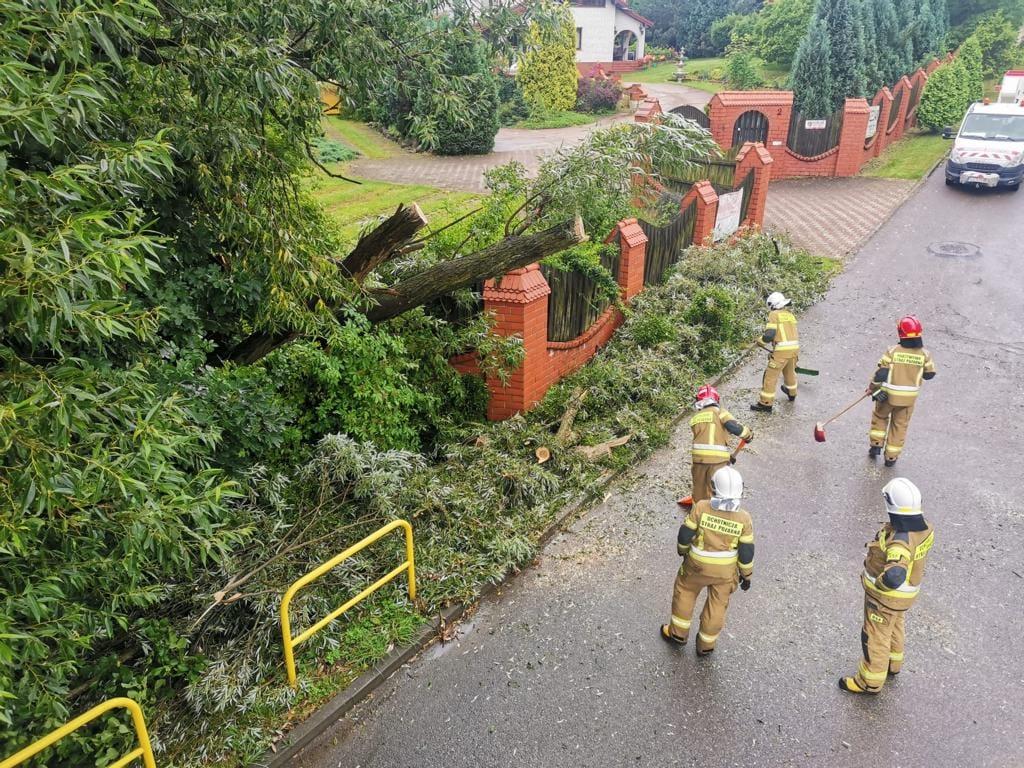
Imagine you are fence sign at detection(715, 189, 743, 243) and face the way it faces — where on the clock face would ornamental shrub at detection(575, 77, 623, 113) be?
The ornamental shrub is roughly at 7 o'clock from the fence sign.

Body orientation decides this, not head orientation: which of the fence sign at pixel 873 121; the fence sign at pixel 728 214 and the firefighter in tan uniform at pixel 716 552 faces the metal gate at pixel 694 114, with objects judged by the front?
the firefighter in tan uniform

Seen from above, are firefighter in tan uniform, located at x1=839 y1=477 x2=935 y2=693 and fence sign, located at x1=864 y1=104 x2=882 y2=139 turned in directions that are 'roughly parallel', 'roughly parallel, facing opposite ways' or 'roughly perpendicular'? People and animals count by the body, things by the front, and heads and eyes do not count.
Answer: roughly parallel, facing opposite ways

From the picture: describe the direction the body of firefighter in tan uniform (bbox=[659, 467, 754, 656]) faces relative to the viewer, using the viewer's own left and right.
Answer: facing away from the viewer

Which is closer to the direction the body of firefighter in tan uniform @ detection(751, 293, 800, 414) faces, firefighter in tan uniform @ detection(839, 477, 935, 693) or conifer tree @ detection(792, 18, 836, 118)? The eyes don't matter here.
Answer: the conifer tree

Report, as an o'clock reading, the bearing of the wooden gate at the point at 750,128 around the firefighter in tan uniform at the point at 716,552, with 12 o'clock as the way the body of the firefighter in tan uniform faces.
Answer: The wooden gate is roughly at 12 o'clock from the firefighter in tan uniform.

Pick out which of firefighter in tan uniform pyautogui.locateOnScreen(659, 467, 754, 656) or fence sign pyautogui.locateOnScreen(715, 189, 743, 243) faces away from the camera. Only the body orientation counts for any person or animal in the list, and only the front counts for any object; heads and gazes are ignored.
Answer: the firefighter in tan uniform

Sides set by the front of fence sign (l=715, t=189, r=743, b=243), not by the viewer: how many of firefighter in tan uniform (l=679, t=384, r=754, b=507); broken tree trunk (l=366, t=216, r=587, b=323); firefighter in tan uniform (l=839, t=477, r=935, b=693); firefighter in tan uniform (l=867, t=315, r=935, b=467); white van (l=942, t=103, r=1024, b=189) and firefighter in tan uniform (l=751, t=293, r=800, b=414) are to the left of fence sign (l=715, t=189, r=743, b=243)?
1

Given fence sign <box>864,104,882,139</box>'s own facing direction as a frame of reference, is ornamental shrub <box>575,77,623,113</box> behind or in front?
behind

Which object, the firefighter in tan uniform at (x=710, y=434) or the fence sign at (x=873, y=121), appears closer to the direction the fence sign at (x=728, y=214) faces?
the firefighter in tan uniform

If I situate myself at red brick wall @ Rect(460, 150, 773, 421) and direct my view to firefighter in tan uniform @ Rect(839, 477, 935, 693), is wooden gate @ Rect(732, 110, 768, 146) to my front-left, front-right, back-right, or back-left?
back-left

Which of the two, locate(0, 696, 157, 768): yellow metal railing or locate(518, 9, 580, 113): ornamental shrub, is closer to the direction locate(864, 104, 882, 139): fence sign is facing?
the yellow metal railing

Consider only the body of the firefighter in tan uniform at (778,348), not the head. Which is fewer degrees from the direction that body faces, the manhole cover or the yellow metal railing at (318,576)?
the manhole cover

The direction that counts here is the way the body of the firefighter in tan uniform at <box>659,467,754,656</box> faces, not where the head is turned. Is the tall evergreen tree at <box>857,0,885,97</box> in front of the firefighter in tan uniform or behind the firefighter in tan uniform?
in front

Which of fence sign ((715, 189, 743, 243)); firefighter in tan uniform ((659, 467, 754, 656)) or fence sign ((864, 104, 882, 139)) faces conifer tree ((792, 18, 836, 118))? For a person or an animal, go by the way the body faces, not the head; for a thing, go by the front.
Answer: the firefighter in tan uniform
